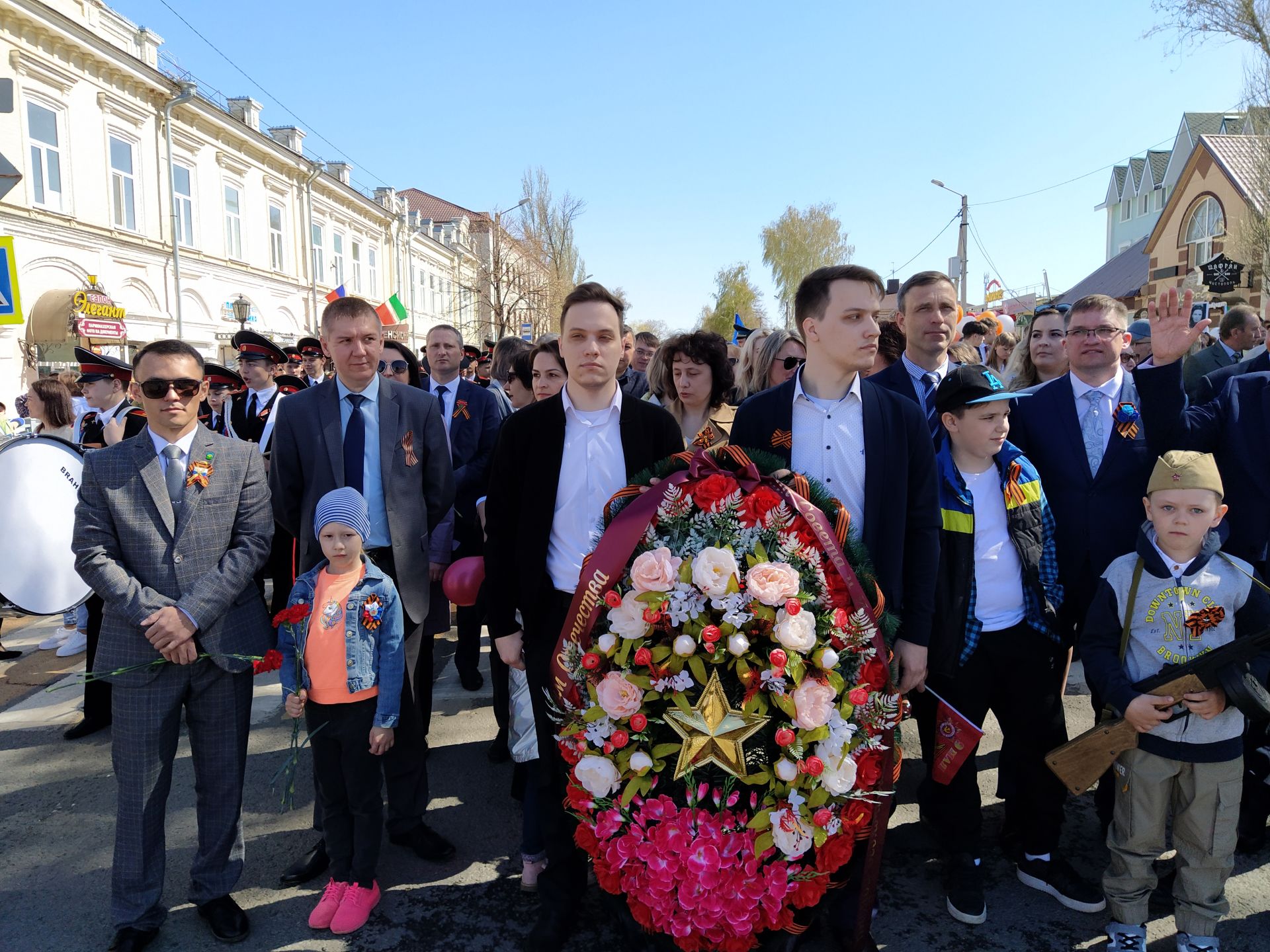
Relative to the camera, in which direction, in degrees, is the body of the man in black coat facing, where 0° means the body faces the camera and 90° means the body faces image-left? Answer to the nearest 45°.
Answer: approximately 0°

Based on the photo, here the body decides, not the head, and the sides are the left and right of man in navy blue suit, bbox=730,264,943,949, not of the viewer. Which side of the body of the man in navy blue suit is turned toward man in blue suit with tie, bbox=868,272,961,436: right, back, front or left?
back

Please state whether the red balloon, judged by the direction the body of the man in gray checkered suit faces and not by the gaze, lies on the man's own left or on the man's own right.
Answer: on the man's own left

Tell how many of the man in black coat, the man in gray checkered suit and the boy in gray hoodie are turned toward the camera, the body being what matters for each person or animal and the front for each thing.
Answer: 3

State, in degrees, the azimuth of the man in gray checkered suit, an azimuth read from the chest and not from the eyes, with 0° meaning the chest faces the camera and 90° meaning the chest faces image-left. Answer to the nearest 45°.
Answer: approximately 0°

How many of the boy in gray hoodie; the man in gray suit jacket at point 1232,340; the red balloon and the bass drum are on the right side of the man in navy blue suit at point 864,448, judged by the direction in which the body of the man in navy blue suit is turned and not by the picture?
2

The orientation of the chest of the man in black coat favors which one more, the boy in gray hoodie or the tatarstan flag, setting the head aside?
the boy in gray hoodie

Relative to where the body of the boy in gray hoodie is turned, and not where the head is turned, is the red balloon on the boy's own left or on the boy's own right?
on the boy's own right

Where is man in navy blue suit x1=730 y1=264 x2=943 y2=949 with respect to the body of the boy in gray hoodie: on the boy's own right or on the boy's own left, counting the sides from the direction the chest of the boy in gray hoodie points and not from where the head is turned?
on the boy's own right

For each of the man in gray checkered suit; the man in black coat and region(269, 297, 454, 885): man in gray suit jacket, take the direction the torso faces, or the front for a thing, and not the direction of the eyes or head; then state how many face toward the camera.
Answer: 3

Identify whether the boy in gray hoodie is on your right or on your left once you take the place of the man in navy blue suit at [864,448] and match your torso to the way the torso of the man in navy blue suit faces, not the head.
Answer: on your left
